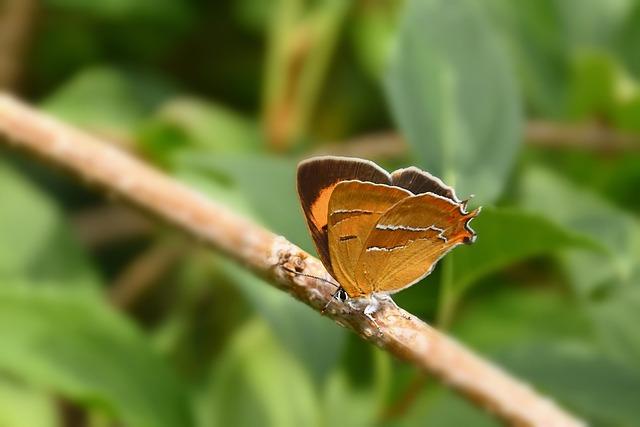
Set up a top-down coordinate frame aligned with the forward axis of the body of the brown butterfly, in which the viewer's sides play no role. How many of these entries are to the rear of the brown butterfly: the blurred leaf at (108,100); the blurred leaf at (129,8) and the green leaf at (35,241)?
0

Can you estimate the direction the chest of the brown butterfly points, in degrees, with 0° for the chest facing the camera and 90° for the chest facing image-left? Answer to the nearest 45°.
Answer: approximately 90°
